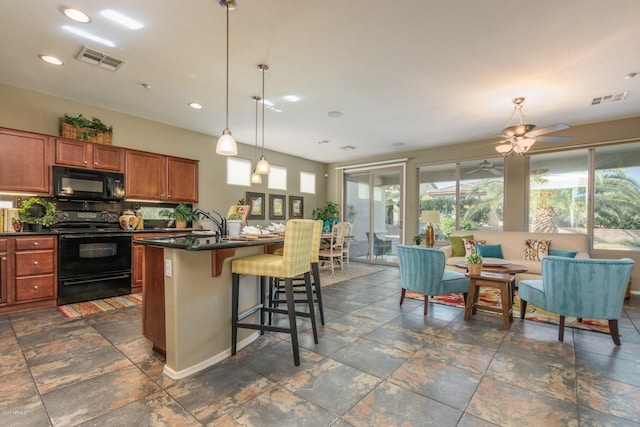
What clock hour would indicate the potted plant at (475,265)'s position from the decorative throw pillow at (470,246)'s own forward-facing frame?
The potted plant is roughly at 12 o'clock from the decorative throw pillow.

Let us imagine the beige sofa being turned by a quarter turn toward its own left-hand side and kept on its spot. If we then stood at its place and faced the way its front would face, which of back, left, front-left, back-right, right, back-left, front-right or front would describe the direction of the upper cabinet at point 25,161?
back-right

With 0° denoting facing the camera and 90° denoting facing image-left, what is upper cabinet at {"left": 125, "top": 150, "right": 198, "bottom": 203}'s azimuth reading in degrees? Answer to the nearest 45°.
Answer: approximately 315°

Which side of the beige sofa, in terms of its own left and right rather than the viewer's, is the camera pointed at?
front

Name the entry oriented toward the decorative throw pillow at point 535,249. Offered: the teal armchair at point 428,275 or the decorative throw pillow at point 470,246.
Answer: the teal armchair

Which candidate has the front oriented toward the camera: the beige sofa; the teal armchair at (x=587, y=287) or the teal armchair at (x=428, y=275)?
the beige sofa

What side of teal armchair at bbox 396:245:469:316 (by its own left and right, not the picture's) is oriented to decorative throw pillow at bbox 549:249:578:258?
front

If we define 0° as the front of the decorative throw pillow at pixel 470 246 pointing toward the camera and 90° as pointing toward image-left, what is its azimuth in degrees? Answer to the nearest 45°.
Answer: approximately 0°

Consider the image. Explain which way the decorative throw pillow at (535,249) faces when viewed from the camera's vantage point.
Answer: facing the viewer

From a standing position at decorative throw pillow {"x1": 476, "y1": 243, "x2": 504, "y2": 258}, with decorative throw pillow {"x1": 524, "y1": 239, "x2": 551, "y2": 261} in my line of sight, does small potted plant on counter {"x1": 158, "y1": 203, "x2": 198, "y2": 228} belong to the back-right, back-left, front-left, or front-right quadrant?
back-right

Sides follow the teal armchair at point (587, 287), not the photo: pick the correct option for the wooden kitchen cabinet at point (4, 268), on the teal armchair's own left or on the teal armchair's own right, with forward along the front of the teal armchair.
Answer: on the teal armchair's own left

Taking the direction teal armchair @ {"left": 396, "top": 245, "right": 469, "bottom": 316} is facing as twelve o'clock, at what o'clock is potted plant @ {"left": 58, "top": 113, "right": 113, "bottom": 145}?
The potted plant is roughly at 7 o'clock from the teal armchair.

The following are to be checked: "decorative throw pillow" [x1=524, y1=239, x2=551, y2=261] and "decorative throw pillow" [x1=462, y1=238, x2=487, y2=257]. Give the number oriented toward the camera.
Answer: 2

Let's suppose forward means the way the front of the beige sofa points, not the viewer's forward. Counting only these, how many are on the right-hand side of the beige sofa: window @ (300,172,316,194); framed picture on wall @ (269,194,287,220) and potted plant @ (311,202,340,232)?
3

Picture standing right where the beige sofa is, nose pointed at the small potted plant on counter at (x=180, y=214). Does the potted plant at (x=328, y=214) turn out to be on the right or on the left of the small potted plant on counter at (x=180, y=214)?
right

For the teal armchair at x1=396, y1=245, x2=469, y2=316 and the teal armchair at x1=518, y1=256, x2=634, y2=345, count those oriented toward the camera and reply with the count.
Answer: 0

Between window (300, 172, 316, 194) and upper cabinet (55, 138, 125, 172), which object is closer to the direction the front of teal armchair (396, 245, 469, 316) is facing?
the window

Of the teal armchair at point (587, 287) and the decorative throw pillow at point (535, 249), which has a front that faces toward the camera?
the decorative throw pillow

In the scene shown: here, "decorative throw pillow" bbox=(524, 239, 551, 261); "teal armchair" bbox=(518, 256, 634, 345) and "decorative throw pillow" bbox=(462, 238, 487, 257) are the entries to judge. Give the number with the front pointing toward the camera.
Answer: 2

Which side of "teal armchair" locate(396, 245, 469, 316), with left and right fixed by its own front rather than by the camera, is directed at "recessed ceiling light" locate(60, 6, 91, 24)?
back
